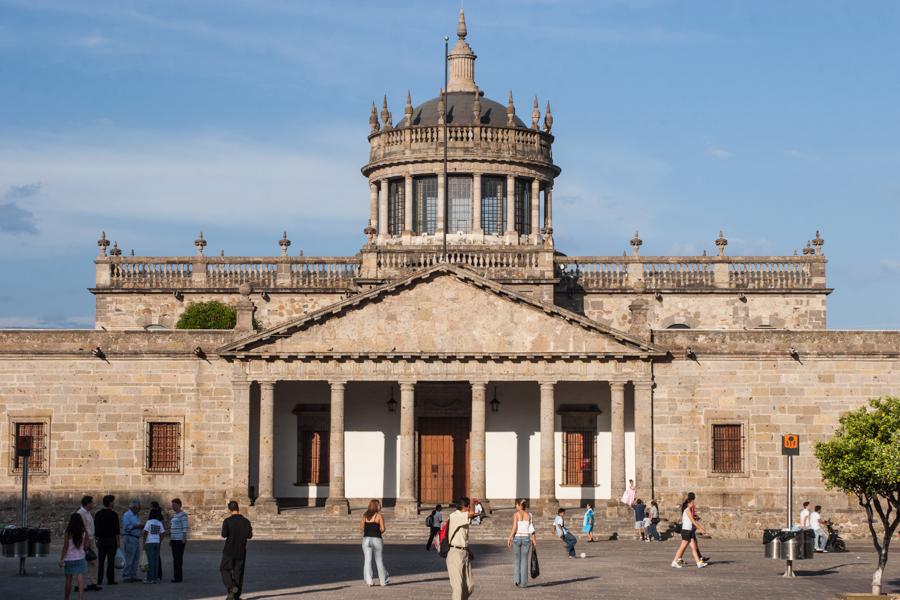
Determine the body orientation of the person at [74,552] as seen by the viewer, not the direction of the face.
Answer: away from the camera

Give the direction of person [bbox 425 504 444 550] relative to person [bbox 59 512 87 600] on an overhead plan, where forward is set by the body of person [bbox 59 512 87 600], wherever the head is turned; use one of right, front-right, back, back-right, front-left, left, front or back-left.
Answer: front-right

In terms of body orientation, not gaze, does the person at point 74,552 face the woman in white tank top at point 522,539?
no

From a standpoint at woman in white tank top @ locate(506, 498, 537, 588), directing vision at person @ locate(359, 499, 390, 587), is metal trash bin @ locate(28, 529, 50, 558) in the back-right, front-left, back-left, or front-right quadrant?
front-right

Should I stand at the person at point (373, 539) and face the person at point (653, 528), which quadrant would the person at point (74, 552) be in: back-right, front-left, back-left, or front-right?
back-left

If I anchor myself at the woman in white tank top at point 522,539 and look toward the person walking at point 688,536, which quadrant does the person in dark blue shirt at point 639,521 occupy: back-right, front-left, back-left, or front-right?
front-left

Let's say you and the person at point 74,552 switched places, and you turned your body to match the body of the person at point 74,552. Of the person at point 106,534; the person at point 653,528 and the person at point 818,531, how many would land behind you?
0

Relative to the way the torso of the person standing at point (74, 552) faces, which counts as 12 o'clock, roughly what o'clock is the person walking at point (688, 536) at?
the person walking at point (688, 536) is roughly at 2 o'clock from the person standing at point (74, 552).

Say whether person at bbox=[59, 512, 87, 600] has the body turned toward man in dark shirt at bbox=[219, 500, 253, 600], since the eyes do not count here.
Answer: no
